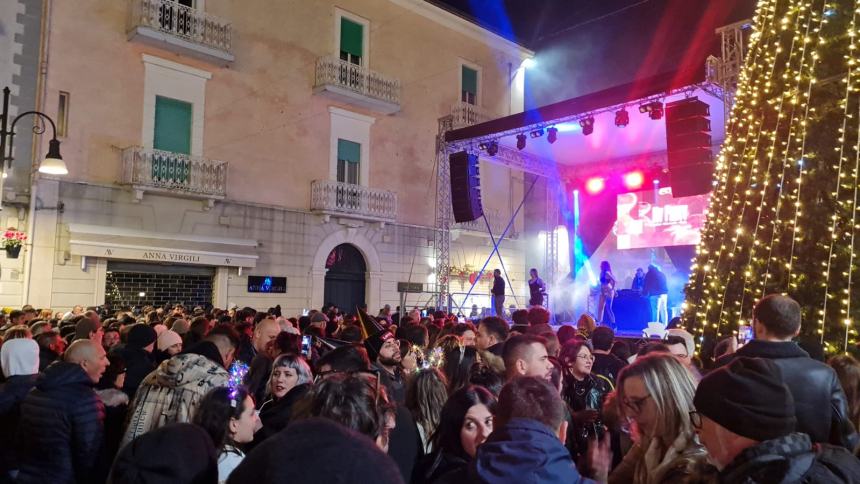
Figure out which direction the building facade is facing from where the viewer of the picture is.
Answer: facing the viewer and to the right of the viewer

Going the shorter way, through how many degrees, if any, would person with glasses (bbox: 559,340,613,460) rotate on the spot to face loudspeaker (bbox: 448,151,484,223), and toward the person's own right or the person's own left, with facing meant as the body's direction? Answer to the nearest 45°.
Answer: approximately 135° to the person's own left

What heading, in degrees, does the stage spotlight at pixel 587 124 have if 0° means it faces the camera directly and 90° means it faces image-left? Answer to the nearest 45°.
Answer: approximately 45°

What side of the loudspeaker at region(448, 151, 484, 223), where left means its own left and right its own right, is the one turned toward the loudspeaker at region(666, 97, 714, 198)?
left

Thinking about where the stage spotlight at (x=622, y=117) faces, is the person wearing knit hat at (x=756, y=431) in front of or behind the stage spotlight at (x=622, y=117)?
in front

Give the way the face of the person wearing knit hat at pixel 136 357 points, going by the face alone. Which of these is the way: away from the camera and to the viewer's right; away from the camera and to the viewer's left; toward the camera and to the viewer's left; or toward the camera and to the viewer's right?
away from the camera and to the viewer's right

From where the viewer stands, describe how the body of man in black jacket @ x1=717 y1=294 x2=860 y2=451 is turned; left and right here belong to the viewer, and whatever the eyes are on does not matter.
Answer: facing away from the viewer

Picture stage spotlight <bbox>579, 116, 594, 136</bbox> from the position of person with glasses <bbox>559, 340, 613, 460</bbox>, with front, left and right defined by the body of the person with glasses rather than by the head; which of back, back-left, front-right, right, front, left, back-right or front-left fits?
back-left

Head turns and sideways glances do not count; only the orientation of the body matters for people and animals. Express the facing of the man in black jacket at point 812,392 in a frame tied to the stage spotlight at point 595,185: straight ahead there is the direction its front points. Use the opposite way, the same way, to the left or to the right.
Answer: the opposite way

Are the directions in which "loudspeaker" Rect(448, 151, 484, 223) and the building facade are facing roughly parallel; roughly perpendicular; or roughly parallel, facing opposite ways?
roughly perpendicular

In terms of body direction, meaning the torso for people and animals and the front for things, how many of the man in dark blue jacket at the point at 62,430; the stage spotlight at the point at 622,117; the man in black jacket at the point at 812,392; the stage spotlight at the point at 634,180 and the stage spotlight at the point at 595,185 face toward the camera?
3

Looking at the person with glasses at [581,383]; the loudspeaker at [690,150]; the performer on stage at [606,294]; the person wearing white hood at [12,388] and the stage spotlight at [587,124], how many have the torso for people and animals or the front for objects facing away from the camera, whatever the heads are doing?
1

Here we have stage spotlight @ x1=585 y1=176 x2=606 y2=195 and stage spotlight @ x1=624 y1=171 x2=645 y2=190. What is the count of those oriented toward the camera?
2

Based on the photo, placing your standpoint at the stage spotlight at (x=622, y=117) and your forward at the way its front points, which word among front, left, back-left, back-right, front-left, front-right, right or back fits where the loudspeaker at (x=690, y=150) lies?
front-left

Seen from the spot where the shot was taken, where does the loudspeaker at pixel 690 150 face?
facing the viewer and to the left of the viewer

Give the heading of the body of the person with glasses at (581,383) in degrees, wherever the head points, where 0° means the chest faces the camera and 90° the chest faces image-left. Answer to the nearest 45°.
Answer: approximately 315°
